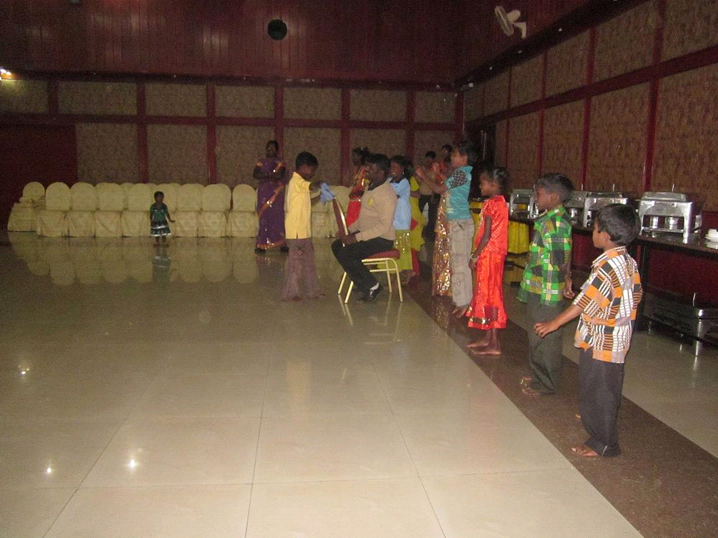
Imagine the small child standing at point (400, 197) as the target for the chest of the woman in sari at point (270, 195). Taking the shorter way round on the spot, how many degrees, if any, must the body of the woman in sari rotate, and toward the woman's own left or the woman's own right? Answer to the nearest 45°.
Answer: approximately 45° to the woman's own left

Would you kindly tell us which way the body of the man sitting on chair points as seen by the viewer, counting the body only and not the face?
to the viewer's left

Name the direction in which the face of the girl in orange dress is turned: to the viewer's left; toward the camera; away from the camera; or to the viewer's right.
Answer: to the viewer's left

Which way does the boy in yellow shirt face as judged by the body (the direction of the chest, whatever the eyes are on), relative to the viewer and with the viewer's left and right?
facing to the right of the viewer

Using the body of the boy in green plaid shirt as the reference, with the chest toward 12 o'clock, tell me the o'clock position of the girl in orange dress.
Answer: The girl in orange dress is roughly at 2 o'clock from the boy in green plaid shirt.

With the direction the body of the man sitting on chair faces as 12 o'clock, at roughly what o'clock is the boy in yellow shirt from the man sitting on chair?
The boy in yellow shirt is roughly at 12 o'clock from the man sitting on chair.

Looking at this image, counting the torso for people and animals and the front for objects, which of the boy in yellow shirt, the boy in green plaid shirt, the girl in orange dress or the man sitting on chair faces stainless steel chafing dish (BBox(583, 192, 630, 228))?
the boy in yellow shirt

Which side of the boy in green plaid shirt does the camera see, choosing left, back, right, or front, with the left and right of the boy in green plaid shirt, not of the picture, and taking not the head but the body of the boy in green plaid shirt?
left

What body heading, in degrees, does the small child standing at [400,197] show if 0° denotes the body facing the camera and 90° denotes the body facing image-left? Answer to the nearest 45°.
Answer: approximately 45°

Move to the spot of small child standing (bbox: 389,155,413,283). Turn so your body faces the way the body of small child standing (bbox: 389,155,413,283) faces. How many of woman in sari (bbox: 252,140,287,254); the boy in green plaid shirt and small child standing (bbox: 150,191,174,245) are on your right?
2

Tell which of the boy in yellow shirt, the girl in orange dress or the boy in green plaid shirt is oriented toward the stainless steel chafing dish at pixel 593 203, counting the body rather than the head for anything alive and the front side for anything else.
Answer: the boy in yellow shirt

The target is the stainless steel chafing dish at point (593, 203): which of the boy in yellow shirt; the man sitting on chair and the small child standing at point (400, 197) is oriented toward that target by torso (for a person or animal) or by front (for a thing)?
the boy in yellow shirt

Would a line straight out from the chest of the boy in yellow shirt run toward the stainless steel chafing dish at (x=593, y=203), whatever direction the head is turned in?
yes

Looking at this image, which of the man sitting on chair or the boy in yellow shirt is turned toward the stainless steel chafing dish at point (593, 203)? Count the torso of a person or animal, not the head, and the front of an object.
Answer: the boy in yellow shirt

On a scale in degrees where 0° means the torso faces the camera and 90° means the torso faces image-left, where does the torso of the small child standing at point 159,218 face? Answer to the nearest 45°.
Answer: approximately 0°

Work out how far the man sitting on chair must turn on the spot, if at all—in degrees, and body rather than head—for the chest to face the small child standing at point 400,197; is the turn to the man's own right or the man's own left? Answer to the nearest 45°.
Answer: approximately 135° to the man's own right
